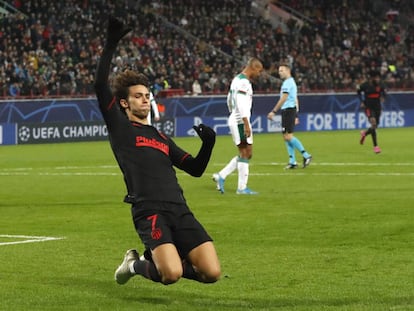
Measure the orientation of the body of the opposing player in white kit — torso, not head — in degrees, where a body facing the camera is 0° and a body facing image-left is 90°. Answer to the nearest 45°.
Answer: approximately 270°

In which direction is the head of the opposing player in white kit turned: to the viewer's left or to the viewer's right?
to the viewer's right
